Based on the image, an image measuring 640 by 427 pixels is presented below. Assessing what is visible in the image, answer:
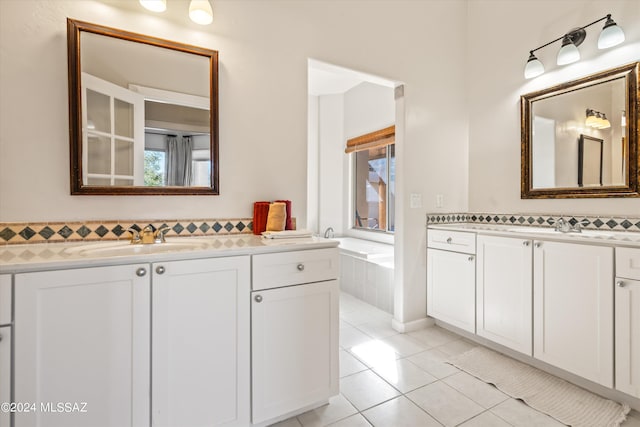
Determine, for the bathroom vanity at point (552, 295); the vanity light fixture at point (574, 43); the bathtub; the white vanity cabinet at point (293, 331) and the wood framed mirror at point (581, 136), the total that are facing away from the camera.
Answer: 0

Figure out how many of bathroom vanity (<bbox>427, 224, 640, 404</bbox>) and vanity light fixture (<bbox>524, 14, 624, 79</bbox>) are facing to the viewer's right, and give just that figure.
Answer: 0

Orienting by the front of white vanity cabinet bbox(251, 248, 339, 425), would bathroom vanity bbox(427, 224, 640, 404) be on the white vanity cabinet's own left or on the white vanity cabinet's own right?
on the white vanity cabinet's own left

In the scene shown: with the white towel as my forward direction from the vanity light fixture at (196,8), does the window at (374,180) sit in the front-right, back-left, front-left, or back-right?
front-left

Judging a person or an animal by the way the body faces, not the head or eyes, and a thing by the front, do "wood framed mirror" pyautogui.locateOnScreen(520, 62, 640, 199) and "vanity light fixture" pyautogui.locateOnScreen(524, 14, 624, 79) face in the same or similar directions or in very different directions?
same or similar directions

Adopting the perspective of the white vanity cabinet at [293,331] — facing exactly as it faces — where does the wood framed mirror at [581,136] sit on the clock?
The wood framed mirror is roughly at 10 o'clock from the white vanity cabinet.

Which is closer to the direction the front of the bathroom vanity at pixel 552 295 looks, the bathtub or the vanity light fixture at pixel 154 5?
the vanity light fixture

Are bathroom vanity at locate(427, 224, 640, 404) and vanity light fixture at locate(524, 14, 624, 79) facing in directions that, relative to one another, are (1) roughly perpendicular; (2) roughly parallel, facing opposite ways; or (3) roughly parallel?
roughly parallel

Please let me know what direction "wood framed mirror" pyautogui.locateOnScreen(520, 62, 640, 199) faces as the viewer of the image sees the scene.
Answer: facing the viewer and to the left of the viewer

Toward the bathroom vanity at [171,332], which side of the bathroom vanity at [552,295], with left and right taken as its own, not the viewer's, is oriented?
front

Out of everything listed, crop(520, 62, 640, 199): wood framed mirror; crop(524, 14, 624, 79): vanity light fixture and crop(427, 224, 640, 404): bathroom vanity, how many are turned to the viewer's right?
0

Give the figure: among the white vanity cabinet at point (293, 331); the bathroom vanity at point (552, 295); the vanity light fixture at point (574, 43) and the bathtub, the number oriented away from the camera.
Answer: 0

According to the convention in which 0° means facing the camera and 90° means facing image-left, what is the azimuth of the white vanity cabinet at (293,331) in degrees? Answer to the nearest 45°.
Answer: approximately 315°

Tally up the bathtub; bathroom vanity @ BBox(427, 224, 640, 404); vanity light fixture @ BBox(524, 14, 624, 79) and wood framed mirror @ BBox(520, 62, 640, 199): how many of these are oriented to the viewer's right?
0

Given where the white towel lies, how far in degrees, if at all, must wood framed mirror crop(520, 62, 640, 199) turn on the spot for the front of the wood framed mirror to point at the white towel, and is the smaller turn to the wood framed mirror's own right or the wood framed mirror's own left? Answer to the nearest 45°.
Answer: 0° — it already faces it
